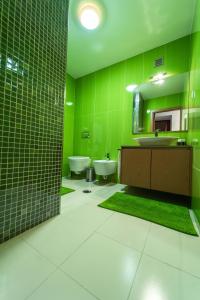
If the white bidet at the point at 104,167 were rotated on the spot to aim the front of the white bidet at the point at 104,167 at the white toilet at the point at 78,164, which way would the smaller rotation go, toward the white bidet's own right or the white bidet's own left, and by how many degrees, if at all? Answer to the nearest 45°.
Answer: approximately 135° to the white bidet's own right

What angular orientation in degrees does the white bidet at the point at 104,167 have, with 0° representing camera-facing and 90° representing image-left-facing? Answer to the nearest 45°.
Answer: approximately 0°
